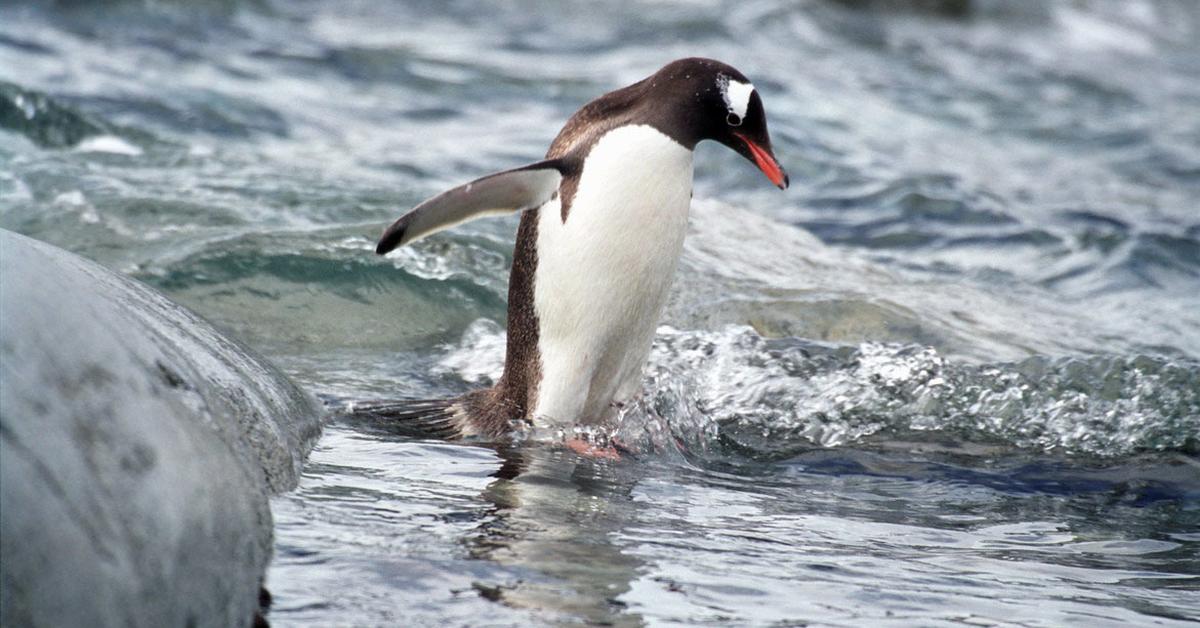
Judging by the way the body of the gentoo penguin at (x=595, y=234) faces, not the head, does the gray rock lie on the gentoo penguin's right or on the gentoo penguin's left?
on the gentoo penguin's right
